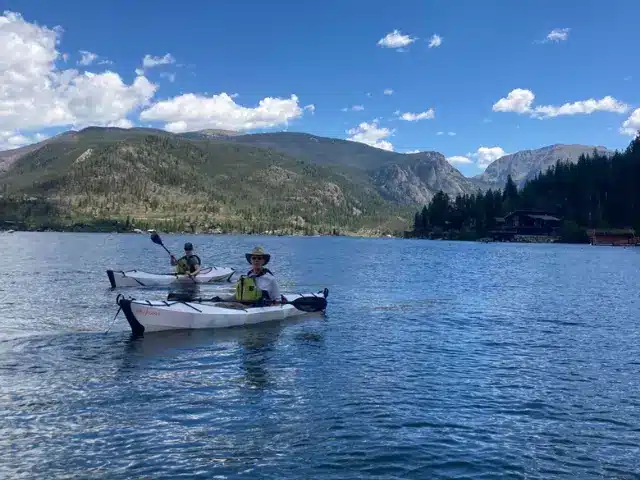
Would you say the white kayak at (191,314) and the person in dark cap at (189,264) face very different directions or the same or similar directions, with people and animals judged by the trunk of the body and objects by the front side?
same or similar directions

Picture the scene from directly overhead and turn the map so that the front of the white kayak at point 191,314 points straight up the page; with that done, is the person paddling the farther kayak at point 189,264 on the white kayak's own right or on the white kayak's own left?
on the white kayak's own right

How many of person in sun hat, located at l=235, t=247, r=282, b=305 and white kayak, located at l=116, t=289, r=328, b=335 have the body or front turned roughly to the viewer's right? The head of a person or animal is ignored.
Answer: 0

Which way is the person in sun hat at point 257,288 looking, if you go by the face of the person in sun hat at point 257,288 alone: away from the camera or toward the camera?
toward the camera

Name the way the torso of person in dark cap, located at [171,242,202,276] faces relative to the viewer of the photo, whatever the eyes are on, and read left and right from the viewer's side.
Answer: facing the viewer and to the left of the viewer

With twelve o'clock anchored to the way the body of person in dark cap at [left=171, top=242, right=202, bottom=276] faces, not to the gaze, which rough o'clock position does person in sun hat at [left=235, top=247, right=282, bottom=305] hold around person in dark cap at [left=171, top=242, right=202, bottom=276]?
person in sun hat at [left=235, top=247, right=282, bottom=305] is roughly at 10 o'clock from person in dark cap at [left=171, top=242, right=202, bottom=276].

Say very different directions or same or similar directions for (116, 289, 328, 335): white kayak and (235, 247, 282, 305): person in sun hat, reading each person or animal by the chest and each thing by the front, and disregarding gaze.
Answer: same or similar directions

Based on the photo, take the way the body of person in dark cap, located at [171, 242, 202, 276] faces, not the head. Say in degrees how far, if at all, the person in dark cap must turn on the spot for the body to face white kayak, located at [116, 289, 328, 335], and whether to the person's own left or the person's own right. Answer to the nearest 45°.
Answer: approximately 45° to the person's own left

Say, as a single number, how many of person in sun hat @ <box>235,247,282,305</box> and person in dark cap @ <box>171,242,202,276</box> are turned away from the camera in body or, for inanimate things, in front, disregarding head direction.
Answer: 0

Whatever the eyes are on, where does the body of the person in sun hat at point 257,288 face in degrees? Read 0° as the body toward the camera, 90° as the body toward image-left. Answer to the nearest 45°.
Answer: approximately 45°

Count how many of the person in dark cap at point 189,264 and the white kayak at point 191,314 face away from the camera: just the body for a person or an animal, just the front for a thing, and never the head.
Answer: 0

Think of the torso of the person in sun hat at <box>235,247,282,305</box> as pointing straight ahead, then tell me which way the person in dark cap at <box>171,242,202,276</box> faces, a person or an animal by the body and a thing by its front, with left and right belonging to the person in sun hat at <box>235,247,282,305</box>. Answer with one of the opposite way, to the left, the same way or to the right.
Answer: the same way

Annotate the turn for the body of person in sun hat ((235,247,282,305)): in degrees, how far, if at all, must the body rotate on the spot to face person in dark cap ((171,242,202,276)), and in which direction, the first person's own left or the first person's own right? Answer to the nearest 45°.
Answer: approximately 135° to the first person's own right

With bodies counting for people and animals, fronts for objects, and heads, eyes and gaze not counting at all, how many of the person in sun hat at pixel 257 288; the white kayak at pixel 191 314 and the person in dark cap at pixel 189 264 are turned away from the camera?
0
